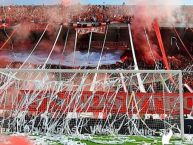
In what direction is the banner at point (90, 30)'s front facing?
toward the camera
